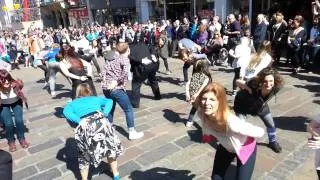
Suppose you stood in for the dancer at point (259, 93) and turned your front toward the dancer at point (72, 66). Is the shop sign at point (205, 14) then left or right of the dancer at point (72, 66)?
right

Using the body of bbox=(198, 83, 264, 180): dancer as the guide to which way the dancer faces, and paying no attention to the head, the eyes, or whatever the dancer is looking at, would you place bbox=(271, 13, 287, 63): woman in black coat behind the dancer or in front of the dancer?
behind

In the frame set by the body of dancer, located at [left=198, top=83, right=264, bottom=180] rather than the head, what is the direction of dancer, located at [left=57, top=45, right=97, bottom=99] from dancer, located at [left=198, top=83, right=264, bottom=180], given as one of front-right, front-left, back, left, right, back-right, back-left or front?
right

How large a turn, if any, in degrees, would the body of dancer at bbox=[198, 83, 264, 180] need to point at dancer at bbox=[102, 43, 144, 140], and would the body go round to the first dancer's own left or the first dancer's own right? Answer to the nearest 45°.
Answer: approximately 90° to the first dancer's own right

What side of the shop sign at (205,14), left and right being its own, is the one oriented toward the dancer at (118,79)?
front
